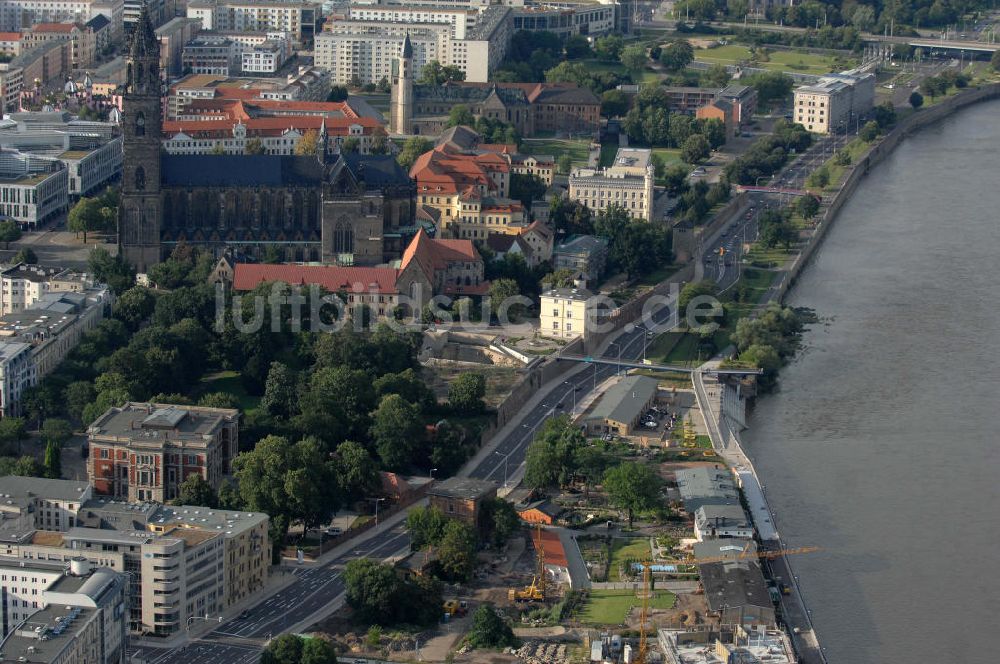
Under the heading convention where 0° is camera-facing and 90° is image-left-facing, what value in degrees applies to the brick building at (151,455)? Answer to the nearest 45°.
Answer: approximately 0°

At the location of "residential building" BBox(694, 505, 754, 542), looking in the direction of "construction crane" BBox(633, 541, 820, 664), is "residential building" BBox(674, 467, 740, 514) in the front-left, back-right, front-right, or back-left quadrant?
back-right

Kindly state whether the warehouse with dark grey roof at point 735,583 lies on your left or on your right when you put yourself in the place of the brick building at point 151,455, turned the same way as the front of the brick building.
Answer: on your left

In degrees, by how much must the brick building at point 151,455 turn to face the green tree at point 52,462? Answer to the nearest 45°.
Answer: approximately 90° to its right

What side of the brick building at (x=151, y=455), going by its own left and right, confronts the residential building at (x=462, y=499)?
left

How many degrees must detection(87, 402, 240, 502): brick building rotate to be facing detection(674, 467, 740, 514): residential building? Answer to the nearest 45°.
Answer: approximately 90° to its left

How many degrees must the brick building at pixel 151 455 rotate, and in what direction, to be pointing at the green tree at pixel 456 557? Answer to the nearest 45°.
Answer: approximately 45° to its left

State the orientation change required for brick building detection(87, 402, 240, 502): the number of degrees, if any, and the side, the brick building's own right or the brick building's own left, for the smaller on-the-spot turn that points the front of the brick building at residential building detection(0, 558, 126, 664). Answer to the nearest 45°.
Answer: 0° — it already faces it
